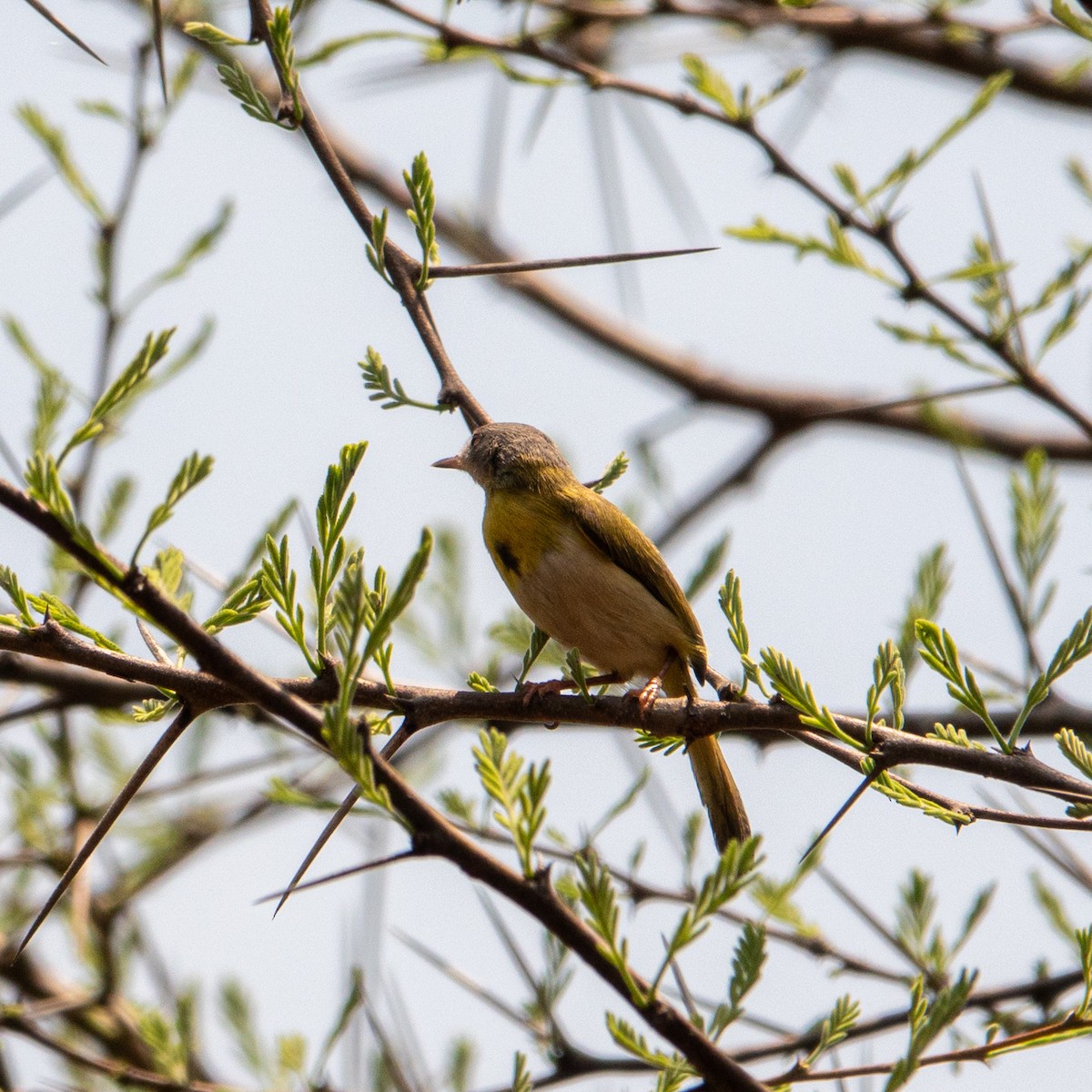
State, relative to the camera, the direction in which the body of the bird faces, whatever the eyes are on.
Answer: to the viewer's left
